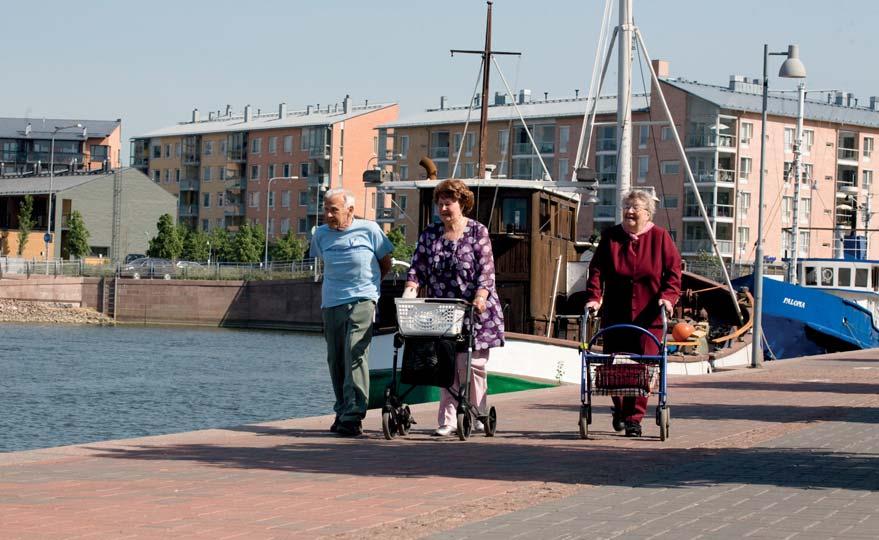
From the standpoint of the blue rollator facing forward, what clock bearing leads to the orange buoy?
The orange buoy is roughly at 6 o'clock from the blue rollator.

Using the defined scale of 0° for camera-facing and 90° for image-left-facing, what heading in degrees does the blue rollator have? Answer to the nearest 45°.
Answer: approximately 0°

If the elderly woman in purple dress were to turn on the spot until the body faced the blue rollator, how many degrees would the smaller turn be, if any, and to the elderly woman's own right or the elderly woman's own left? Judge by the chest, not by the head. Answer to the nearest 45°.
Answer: approximately 135° to the elderly woman's own left

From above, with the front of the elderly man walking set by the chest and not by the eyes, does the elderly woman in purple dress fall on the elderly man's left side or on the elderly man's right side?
on the elderly man's left side

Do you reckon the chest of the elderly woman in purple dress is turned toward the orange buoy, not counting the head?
no

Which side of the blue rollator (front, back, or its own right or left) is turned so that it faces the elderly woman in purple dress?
right

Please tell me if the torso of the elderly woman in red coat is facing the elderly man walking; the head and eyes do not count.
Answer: no

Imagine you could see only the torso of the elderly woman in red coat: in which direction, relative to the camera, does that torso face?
toward the camera

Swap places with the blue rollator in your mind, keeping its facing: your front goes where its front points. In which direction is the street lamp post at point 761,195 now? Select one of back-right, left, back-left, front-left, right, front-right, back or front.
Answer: back

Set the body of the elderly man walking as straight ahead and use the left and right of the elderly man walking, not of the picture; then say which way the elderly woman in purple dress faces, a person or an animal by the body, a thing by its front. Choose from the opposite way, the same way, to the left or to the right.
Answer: the same way

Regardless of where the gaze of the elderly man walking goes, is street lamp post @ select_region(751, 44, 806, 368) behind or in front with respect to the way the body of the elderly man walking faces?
behind

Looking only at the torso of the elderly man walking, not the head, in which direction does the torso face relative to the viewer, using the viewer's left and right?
facing the viewer and to the left of the viewer

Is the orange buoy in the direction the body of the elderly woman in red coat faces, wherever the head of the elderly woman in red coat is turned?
no
